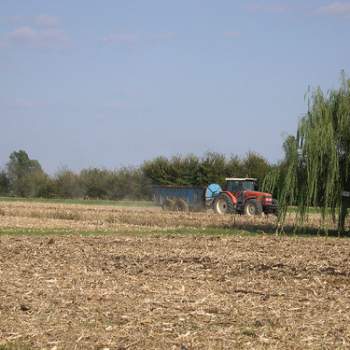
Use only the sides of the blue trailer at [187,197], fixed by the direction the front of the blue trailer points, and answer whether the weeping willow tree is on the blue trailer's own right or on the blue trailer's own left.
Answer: on the blue trailer's own right

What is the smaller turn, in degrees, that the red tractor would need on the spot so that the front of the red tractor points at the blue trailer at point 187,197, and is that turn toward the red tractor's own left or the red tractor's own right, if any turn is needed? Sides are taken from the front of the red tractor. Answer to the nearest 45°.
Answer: approximately 180°

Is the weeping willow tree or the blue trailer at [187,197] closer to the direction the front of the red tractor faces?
the weeping willow tree

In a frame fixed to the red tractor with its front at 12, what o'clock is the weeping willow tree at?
The weeping willow tree is roughly at 1 o'clock from the red tractor.

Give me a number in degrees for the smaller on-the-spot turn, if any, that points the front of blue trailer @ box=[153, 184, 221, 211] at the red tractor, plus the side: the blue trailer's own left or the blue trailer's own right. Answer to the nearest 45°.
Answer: approximately 45° to the blue trailer's own right

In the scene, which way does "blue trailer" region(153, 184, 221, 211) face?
to the viewer's right
